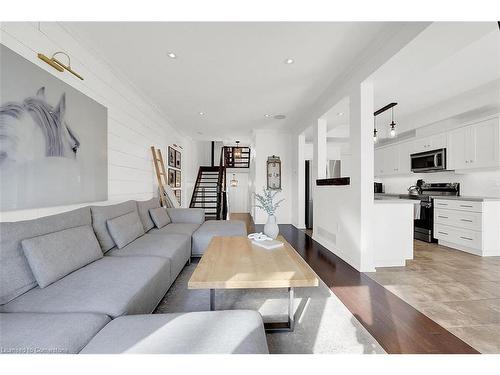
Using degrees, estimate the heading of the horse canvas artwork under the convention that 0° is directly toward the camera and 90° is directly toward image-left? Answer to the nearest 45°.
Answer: approximately 315°

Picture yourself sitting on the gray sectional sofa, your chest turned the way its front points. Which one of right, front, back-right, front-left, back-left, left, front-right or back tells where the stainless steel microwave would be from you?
front-left

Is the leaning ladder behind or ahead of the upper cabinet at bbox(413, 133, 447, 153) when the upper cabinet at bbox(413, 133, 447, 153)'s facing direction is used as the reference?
ahead

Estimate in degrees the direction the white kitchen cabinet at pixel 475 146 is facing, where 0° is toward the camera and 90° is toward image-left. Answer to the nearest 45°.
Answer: approximately 45°

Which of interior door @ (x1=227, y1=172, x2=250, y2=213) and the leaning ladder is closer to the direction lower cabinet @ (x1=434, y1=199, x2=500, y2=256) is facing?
the leaning ladder

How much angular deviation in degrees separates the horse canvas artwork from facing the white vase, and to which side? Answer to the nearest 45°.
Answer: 0° — it already faces it

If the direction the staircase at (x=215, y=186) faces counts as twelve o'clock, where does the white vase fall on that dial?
The white vase is roughly at 12 o'clock from the staircase.

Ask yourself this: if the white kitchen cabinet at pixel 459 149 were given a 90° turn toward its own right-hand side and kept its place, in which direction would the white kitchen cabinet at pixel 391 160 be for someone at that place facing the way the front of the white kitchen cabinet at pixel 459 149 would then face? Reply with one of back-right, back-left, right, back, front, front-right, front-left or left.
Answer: front

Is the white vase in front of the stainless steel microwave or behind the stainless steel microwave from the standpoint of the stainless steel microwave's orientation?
in front
